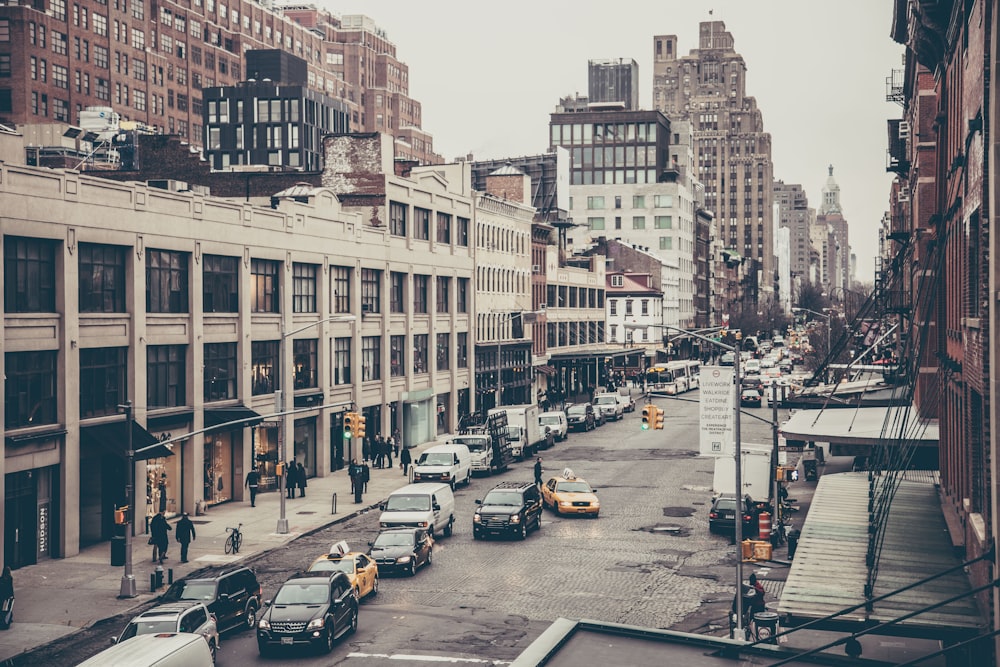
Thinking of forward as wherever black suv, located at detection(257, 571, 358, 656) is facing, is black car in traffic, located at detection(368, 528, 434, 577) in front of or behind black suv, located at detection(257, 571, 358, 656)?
behind

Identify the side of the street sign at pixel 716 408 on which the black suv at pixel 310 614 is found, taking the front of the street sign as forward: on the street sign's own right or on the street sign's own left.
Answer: on the street sign's own right

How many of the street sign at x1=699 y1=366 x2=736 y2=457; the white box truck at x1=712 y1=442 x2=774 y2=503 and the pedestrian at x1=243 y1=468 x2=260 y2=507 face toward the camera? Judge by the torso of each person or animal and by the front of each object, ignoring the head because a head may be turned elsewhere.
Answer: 1

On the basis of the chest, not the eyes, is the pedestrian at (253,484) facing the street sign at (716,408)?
no

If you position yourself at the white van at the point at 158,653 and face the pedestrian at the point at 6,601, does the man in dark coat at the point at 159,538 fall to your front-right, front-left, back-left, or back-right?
front-right

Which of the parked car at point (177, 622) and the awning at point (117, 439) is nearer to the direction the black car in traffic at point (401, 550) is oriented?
the parked car

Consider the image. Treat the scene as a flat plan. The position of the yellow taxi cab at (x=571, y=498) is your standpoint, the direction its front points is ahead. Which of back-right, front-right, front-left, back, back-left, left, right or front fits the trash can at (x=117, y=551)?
right

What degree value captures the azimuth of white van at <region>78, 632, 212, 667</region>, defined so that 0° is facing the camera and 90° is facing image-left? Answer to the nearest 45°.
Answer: approximately 45°

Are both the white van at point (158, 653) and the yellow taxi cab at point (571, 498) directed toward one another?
no

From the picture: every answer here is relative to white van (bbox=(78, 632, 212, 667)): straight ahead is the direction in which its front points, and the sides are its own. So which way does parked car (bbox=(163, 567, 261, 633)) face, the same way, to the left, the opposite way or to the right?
the same way

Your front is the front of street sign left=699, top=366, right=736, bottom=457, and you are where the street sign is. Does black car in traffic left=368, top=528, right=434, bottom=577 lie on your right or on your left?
on your right

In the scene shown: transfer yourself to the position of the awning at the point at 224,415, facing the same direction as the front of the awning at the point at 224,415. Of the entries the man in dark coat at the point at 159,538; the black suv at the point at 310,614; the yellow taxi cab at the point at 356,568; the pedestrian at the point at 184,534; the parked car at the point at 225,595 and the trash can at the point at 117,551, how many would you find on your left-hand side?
0

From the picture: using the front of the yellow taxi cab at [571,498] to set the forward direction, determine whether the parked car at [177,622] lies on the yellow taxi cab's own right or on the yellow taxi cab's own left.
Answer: on the yellow taxi cab's own right

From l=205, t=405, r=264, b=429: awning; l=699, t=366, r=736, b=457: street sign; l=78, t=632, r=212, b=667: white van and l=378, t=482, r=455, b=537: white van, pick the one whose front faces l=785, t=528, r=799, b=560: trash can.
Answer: the awning

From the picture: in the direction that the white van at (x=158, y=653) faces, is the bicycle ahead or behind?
behind

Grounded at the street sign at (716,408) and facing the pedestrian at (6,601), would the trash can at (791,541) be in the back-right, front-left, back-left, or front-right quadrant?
back-right

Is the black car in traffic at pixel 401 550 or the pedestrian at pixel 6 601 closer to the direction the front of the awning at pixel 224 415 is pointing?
the black car in traffic

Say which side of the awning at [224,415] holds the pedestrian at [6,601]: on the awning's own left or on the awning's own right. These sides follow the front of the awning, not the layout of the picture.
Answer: on the awning's own right

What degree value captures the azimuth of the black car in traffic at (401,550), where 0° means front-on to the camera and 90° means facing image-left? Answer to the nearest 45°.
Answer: approximately 45°

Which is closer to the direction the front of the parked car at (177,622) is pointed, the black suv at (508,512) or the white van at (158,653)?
the white van

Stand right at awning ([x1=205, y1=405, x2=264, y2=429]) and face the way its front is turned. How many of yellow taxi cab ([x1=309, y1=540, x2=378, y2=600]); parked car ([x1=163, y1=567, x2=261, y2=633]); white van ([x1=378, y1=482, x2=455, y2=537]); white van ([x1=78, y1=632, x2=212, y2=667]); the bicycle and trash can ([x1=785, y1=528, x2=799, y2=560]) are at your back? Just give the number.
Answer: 0

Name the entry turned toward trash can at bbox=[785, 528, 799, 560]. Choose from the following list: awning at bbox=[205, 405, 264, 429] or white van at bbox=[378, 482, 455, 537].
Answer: the awning
